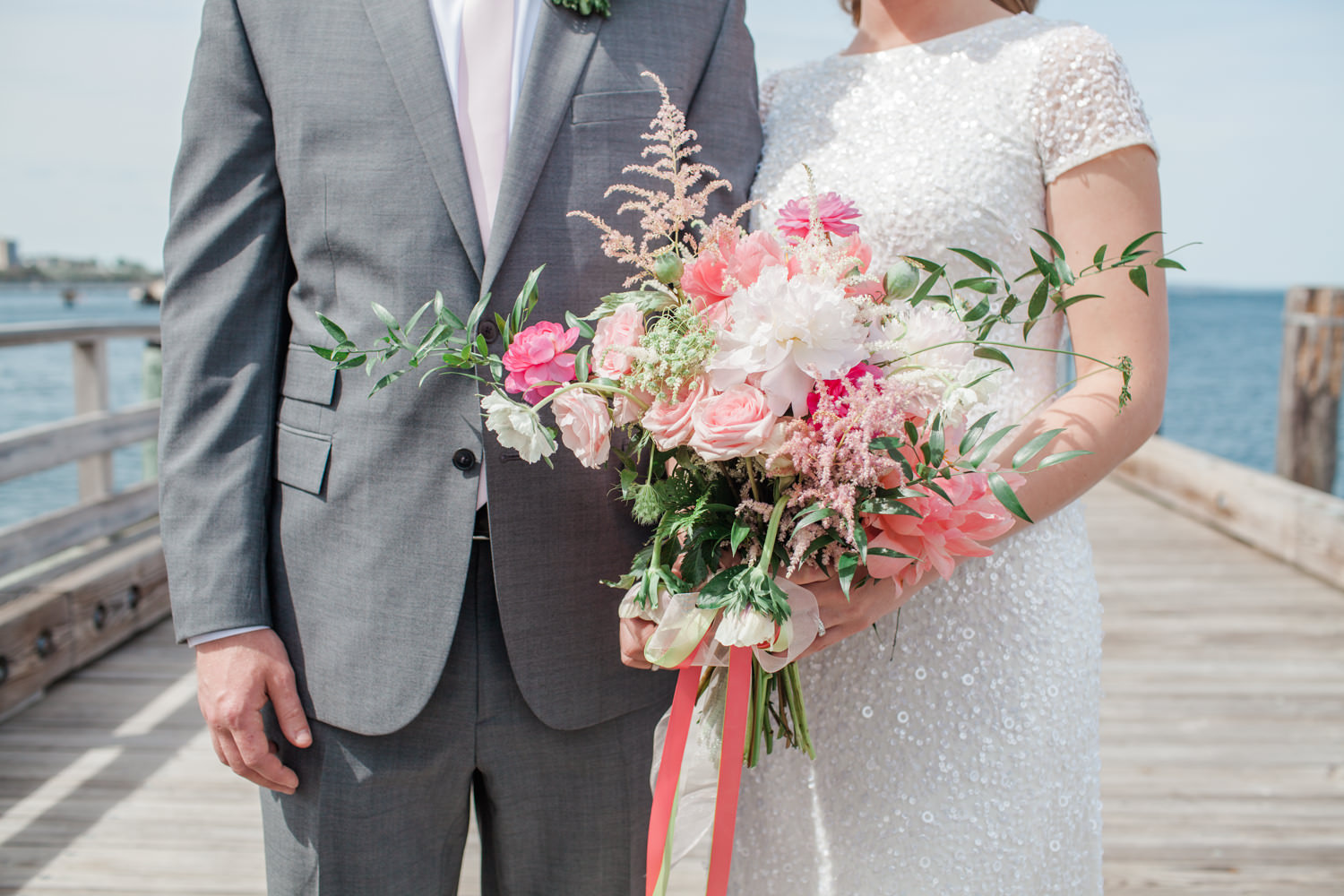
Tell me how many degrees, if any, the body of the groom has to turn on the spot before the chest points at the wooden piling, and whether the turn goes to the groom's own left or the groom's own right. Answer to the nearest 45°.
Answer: approximately 135° to the groom's own left

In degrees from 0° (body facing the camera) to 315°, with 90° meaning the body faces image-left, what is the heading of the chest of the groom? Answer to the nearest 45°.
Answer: approximately 0°

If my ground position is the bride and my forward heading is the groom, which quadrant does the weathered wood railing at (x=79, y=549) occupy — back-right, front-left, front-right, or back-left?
front-right

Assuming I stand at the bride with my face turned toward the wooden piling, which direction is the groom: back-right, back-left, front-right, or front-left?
back-left

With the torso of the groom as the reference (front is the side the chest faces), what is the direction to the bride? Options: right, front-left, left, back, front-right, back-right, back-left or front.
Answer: left
